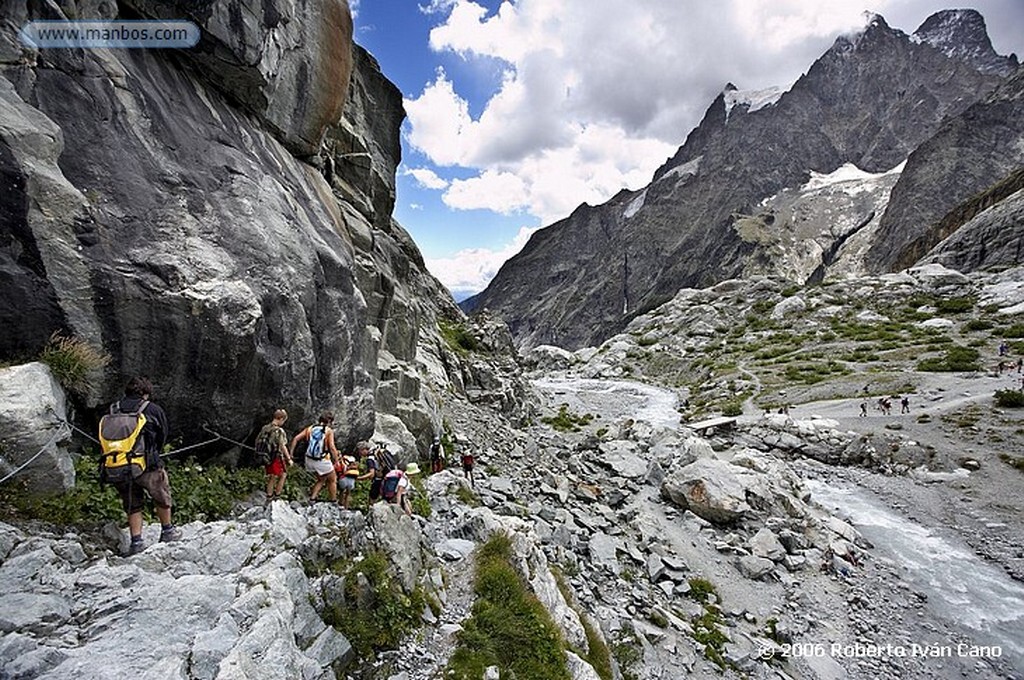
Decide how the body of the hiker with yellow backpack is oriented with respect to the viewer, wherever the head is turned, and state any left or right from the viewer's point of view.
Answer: facing away from the viewer and to the right of the viewer

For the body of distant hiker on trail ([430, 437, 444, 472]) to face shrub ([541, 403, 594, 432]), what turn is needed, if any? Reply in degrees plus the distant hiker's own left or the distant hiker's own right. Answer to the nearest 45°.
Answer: approximately 45° to the distant hiker's own right

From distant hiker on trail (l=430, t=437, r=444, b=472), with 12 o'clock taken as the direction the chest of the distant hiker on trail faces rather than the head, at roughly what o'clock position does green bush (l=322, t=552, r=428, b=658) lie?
The green bush is roughly at 6 o'clock from the distant hiker on trail.

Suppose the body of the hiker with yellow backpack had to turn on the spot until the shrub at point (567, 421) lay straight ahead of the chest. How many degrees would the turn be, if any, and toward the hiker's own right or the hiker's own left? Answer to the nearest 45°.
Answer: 0° — they already face it

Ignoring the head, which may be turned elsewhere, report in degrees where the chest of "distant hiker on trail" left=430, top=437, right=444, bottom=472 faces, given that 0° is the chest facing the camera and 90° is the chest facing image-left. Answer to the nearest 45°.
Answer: approximately 180°

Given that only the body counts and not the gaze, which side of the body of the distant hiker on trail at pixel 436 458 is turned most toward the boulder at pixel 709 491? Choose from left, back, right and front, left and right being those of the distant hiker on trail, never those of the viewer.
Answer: right

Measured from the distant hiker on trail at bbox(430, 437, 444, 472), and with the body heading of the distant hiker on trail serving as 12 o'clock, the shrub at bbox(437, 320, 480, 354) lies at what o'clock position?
The shrub is roughly at 12 o'clock from the distant hiker on trail.

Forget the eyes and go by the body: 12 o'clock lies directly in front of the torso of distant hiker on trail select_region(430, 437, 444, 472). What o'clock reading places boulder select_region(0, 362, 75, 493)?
The boulder is roughly at 7 o'clock from the distant hiker on trail.
